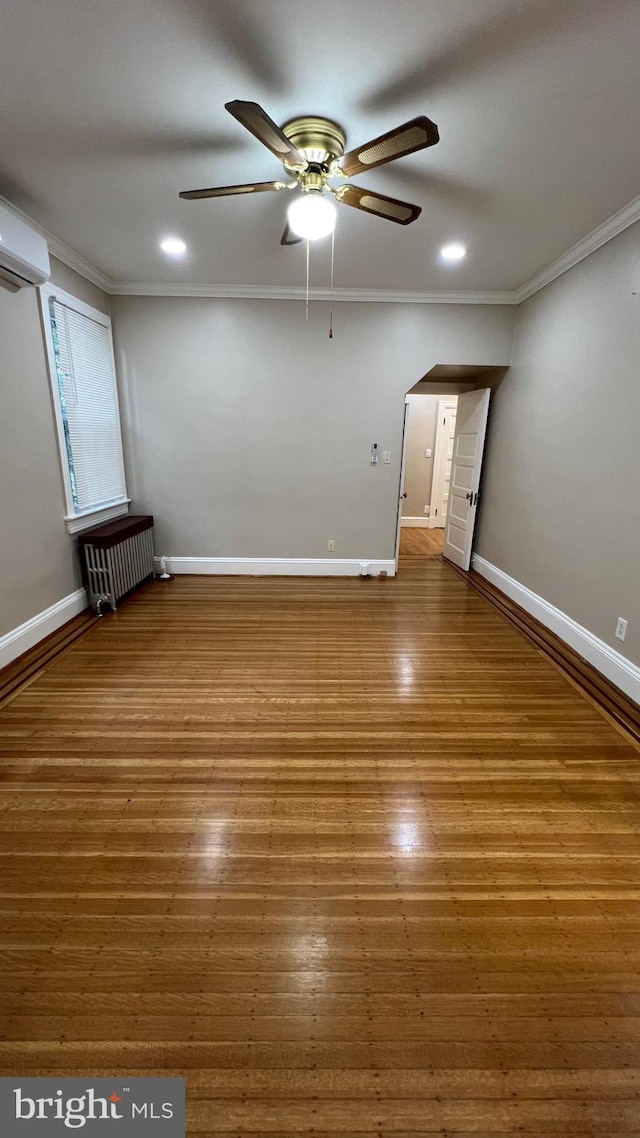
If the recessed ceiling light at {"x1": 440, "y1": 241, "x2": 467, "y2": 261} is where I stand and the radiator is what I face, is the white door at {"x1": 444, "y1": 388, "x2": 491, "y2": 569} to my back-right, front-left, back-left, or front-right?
back-right

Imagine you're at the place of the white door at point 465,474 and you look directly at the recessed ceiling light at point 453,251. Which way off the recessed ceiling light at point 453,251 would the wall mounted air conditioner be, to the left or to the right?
right

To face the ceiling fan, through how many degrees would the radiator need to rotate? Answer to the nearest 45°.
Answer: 0° — it already faces it

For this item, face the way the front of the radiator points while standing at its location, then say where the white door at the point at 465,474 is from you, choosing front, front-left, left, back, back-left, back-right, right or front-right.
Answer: front-left

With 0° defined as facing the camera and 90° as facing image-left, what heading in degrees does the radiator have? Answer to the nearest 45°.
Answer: approximately 315°

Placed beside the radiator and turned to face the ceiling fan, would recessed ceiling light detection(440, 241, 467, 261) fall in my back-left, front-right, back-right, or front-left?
front-left

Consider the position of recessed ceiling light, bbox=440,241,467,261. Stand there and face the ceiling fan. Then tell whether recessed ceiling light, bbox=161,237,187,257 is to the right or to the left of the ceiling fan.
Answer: right
